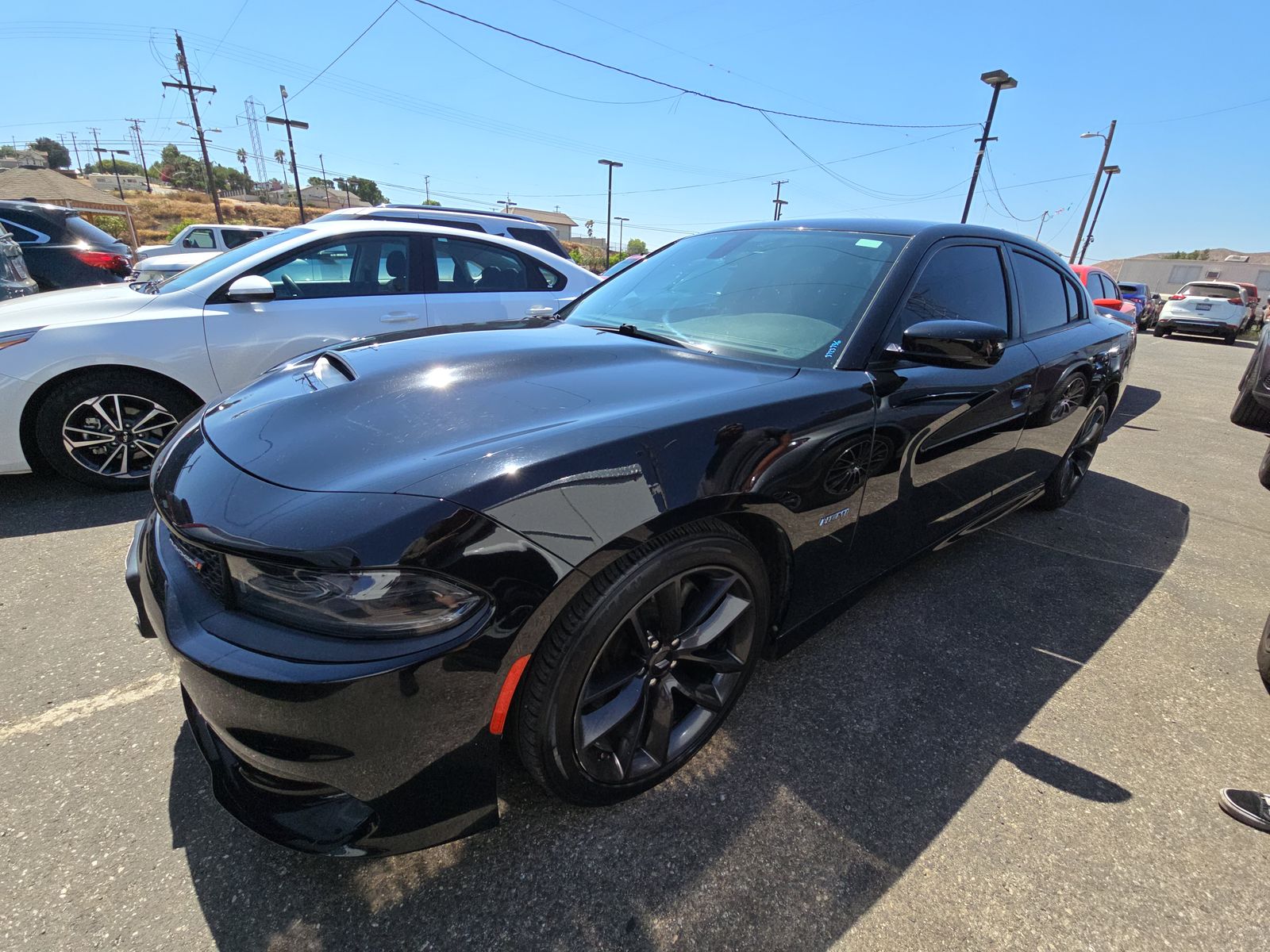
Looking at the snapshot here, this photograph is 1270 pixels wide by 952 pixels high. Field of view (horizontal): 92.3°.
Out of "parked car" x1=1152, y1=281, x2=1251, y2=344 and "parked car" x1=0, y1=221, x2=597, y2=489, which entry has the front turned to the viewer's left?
"parked car" x1=0, y1=221, x2=597, y2=489

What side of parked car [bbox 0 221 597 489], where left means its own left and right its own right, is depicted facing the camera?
left

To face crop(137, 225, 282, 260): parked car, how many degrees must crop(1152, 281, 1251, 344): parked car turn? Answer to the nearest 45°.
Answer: approximately 135° to its left

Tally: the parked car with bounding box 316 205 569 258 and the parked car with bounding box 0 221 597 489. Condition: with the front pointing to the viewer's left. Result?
2

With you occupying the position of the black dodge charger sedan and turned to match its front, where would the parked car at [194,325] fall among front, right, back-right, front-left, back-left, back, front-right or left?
right

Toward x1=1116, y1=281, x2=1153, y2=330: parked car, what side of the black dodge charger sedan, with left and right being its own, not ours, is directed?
back

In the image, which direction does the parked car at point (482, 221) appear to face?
to the viewer's left

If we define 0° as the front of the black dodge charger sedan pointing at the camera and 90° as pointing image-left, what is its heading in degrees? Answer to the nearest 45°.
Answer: approximately 45°

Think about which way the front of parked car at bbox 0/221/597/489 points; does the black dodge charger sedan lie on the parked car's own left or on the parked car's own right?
on the parked car's own left

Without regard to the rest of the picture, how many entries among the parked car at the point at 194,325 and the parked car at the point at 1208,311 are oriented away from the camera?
1

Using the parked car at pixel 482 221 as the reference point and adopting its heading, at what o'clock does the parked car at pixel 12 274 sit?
the parked car at pixel 12 274 is roughly at 11 o'clock from the parked car at pixel 482 221.

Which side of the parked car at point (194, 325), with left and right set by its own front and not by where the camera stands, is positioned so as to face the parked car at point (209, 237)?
right
